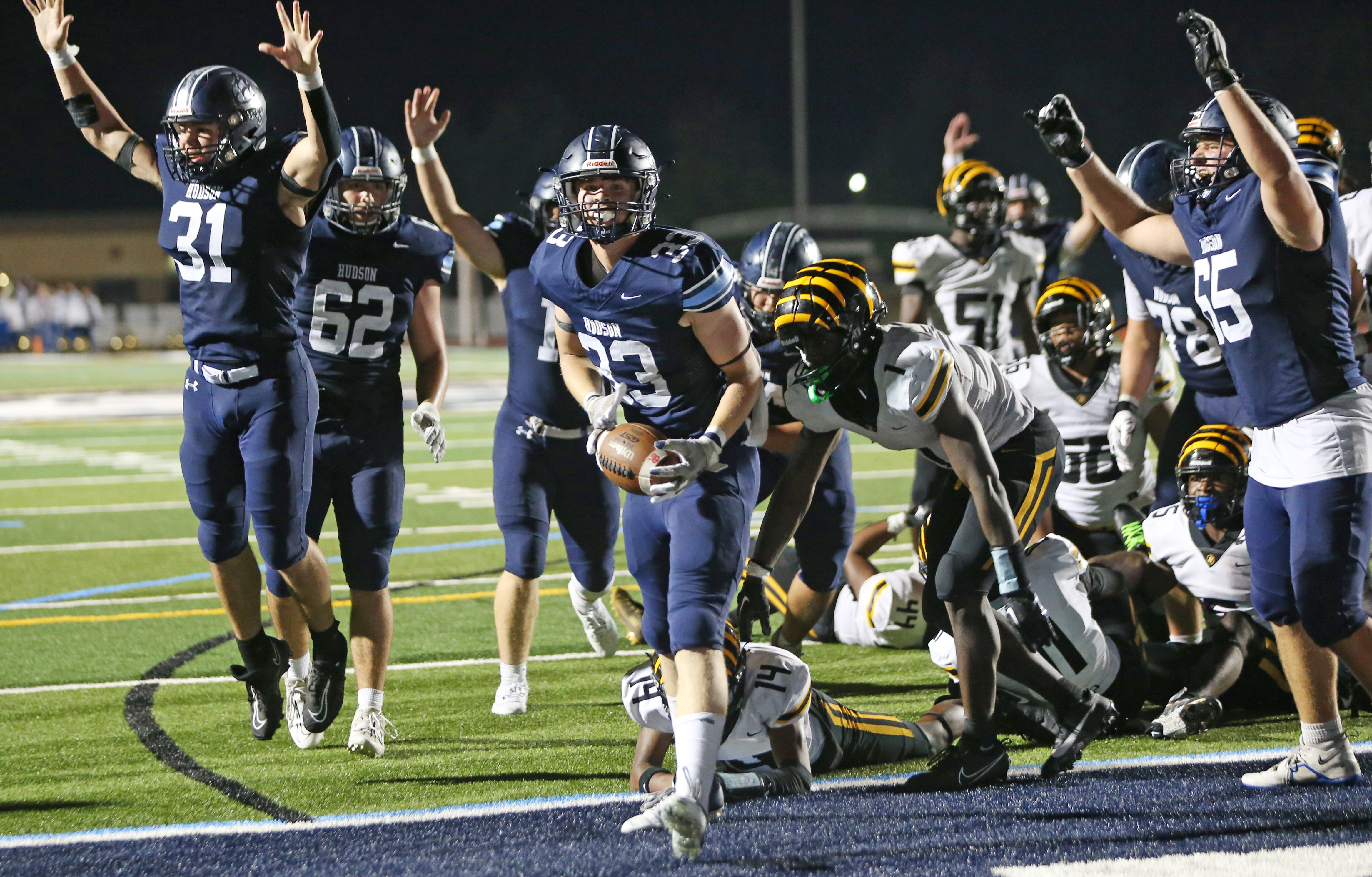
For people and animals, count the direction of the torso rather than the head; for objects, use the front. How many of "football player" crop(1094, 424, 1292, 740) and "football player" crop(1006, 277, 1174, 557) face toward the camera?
2

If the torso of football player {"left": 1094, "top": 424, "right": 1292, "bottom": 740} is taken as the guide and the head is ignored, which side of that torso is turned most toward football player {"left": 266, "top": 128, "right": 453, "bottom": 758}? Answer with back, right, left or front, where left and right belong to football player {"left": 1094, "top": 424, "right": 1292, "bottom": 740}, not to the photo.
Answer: right

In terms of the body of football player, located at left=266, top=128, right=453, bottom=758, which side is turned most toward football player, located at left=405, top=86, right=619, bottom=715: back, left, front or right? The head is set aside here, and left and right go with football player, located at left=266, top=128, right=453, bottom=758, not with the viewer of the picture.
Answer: left

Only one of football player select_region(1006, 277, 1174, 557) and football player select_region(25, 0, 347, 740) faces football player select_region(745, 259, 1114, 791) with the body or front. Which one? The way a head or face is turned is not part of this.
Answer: football player select_region(1006, 277, 1174, 557)

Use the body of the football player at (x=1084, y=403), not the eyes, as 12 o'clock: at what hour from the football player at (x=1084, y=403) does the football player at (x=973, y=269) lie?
the football player at (x=973, y=269) is roughly at 5 o'clock from the football player at (x=1084, y=403).

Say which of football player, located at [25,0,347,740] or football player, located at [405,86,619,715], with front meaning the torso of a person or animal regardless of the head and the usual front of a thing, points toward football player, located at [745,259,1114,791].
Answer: football player, located at [405,86,619,715]

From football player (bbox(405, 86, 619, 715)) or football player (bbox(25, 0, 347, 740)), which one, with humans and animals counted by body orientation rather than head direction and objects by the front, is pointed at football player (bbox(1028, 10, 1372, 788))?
football player (bbox(405, 86, 619, 715))

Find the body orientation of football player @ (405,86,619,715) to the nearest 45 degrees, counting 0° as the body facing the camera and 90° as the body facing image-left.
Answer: approximately 315°
